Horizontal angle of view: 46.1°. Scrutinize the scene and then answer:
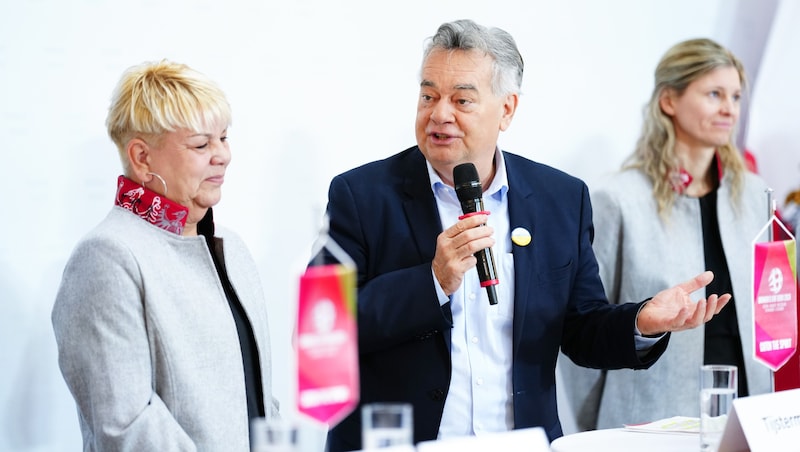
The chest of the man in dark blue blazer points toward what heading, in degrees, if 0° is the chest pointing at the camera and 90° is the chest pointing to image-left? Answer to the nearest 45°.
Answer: approximately 0°

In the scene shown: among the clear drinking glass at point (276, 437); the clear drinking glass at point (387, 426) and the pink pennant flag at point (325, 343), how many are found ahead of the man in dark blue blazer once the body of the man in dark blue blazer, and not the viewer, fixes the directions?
3

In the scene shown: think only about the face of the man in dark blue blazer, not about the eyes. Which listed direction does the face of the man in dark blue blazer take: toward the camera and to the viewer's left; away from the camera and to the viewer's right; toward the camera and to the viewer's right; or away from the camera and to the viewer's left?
toward the camera and to the viewer's left

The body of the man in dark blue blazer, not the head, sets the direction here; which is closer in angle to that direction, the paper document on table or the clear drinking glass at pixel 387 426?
the clear drinking glass

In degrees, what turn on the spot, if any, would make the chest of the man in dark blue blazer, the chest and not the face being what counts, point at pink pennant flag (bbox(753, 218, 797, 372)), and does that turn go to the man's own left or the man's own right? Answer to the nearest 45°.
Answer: approximately 90° to the man's own left

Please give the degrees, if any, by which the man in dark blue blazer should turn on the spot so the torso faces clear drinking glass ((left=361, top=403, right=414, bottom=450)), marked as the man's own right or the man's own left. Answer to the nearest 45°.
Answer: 0° — they already face it

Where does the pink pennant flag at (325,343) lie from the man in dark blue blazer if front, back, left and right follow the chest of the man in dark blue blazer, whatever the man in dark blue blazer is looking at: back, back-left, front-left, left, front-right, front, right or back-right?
front

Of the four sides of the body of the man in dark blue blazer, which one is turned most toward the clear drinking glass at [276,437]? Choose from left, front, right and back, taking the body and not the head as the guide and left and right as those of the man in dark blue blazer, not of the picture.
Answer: front
